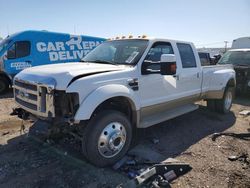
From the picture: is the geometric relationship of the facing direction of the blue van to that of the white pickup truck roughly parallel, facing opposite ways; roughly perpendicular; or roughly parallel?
roughly parallel

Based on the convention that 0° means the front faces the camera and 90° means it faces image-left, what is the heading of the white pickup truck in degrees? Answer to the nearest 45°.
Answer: approximately 45°

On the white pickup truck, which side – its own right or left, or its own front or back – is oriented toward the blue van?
right

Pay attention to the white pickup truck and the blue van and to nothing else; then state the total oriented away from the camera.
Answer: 0

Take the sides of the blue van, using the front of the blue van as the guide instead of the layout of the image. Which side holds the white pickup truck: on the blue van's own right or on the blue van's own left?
on the blue van's own left
